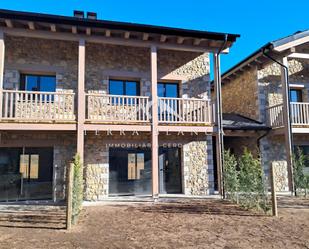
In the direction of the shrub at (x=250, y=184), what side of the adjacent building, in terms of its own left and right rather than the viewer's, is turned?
front

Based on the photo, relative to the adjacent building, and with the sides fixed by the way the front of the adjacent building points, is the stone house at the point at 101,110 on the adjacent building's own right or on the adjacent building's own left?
on the adjacent building's own right

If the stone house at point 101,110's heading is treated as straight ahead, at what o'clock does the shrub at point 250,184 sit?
The shrub is roughly at 10 o'clock from the stone house.

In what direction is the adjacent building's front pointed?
toward the camera

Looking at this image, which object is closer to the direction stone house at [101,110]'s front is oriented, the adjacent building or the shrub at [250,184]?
the shrub

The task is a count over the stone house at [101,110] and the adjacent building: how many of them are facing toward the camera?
2

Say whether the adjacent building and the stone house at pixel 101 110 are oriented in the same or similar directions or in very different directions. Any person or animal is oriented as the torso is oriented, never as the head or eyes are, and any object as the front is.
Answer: same or similar directions

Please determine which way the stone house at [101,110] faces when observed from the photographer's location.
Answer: facing the viewer

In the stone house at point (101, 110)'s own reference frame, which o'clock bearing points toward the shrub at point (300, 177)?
The shrub is roughly at 9 o'clock from the stone house.

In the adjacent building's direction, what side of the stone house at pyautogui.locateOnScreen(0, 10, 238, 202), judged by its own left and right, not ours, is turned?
left
